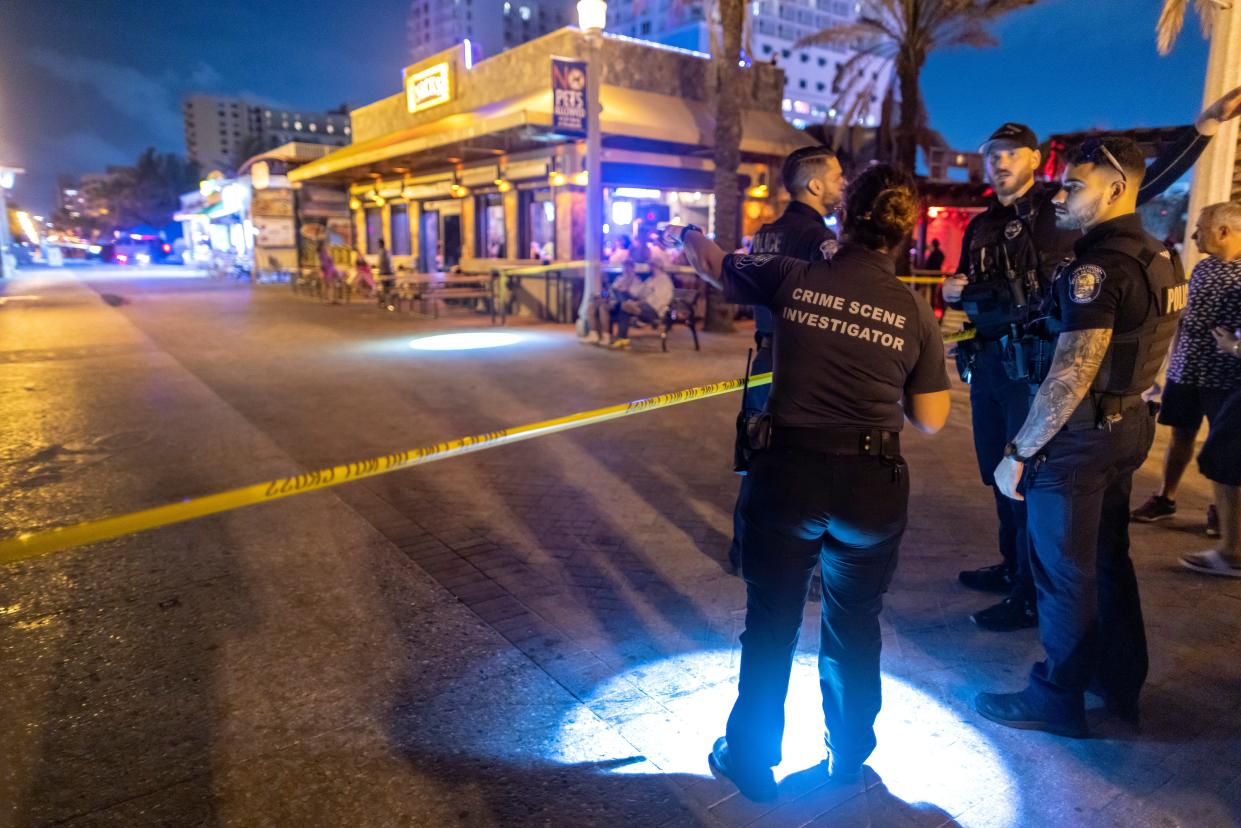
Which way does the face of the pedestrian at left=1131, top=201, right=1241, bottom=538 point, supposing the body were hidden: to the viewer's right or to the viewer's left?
to the viewer's left

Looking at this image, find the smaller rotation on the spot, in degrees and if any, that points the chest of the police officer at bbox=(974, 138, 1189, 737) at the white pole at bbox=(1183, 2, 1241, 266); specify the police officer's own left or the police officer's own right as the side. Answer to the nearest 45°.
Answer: approximately 90° to the police officer's own right

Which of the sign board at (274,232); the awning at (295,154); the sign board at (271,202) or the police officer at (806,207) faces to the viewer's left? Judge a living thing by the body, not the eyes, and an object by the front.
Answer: the awning

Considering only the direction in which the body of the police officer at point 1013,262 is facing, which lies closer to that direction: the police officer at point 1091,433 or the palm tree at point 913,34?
the police officer

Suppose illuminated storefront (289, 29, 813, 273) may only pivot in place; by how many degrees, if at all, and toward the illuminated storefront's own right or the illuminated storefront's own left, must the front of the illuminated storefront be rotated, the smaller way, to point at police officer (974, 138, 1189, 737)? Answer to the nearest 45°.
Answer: approximately 45° to the illuminated storefront's own left

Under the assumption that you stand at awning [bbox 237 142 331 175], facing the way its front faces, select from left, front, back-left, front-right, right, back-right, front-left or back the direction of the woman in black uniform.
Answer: left

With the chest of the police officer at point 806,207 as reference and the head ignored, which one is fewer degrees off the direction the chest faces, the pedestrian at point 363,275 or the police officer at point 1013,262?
the police officer

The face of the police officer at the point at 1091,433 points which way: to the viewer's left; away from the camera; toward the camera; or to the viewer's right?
to the viewer's left

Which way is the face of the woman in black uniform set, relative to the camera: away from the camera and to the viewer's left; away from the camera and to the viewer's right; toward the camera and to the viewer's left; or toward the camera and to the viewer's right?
away from the camera and to the viewer's left

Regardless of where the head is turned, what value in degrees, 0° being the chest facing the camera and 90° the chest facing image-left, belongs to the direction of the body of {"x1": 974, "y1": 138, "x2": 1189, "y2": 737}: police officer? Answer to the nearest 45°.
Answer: approximately 90°

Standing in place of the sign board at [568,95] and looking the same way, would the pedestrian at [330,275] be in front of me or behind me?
behind

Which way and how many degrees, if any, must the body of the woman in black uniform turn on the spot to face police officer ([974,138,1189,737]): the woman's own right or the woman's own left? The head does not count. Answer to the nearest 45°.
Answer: approximately 45° to the woman's own right

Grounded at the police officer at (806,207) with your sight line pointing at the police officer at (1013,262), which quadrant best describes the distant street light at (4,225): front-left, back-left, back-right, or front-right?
back-left

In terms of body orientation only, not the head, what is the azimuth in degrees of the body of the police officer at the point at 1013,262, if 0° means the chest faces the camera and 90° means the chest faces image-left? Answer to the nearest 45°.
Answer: approximately 45°

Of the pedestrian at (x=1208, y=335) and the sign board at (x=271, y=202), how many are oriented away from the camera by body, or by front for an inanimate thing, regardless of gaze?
0

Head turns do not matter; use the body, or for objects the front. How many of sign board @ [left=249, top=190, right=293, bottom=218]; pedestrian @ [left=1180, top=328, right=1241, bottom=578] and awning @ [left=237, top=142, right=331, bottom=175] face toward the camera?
1

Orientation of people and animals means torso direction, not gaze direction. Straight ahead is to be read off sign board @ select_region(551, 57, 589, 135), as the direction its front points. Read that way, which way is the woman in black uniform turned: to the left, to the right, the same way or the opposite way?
the opposite way

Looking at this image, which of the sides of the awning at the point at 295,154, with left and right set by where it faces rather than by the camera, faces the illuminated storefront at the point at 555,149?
left

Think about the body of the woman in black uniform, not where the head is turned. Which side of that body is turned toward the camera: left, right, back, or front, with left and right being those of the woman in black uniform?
back
